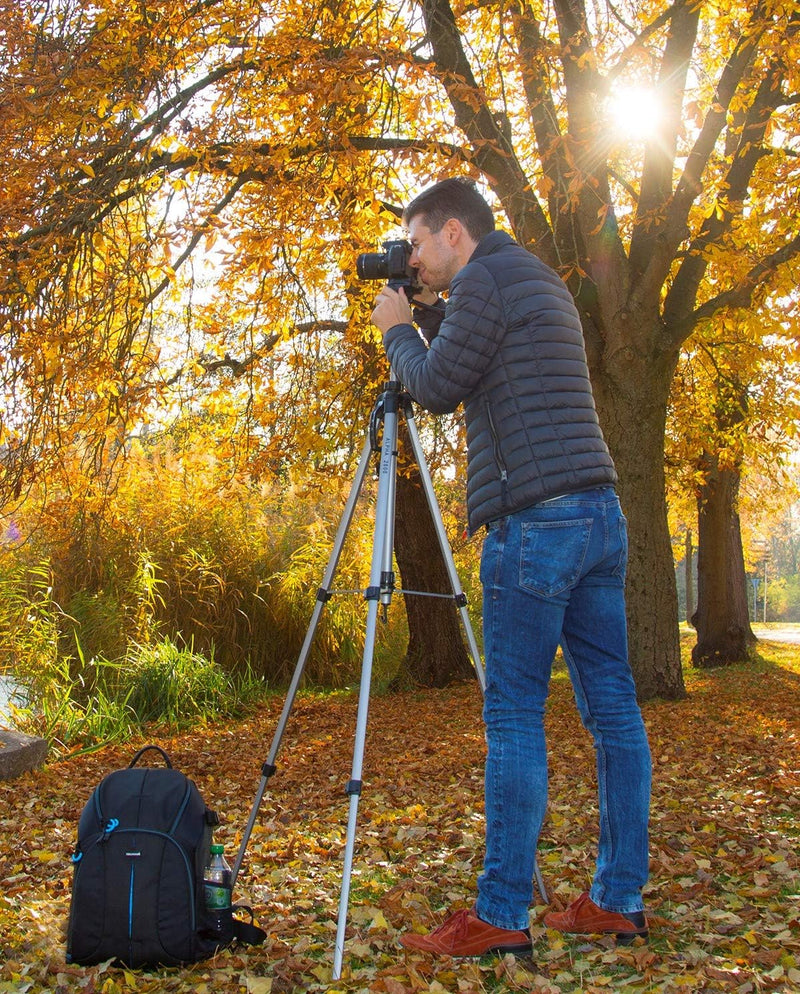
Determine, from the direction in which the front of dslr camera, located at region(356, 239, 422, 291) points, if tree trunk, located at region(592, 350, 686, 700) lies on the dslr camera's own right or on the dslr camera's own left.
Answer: on the dslr camera's own right

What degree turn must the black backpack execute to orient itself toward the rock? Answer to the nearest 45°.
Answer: approximately 180°

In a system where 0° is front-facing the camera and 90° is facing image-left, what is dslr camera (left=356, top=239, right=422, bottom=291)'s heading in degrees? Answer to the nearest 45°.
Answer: approximately 90°

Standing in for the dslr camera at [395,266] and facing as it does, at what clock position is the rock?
The rock is roughly at 2 o'clock from the dslr camera.

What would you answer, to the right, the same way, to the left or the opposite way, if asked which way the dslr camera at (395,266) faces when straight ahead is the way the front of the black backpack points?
to the right

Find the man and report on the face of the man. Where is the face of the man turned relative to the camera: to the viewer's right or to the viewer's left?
to the viewer's left

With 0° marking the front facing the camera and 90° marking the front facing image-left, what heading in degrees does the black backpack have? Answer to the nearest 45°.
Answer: approximately 0°
